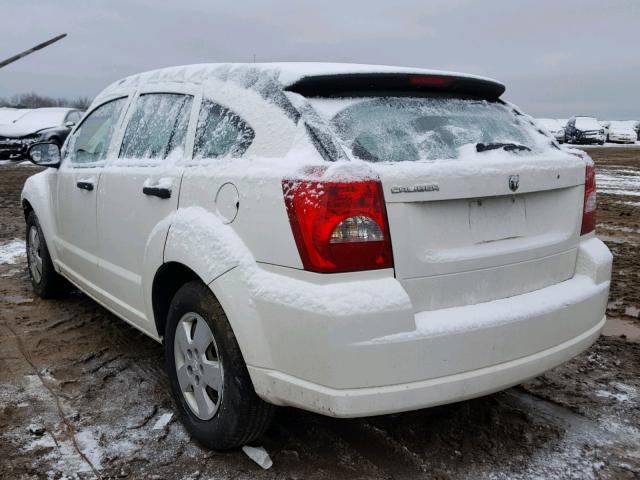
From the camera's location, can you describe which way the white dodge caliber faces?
facing away from the viewer and to the left of the viewer

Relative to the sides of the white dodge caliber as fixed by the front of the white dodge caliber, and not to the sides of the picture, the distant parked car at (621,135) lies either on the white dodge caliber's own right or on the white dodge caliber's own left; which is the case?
on the white dodge caliber's own right

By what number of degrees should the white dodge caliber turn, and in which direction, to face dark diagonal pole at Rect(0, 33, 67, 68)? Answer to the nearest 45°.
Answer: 0° — it already faces it

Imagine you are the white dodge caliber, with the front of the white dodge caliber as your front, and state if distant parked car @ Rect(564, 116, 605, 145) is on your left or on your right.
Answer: on your right

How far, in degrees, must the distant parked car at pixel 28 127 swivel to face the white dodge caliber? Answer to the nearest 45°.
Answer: approximately 45° to its left

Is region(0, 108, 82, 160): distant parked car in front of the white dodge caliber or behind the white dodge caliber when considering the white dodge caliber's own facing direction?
in front
